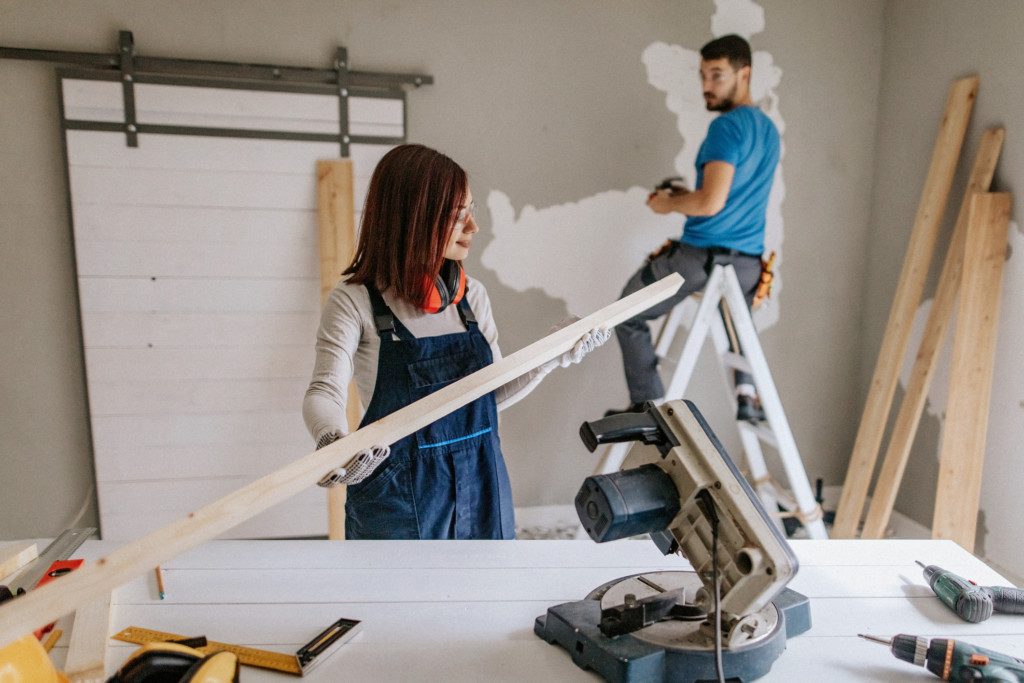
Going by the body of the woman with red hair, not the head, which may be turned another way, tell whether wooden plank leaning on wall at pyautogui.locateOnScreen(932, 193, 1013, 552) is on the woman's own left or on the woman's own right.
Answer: on the woman's own left

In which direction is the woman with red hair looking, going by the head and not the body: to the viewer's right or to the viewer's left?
to the viewer's right

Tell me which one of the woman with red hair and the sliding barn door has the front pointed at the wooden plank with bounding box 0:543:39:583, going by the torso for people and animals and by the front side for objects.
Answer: the sliding barn door

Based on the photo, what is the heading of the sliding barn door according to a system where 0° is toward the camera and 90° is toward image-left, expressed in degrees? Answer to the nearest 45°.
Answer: approximately 0°

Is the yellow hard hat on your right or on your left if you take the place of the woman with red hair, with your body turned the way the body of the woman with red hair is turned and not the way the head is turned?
on your right

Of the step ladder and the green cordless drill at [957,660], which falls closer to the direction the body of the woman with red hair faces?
the green cordless drill

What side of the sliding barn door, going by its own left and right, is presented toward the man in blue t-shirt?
left

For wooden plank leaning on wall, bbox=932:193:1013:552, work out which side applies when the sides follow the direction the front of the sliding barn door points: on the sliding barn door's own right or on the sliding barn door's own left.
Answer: on the sliding barn door's own left

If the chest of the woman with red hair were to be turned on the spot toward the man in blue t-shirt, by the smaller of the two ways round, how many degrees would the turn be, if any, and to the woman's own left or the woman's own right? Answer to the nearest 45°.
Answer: approximately 90° to the woman's own left

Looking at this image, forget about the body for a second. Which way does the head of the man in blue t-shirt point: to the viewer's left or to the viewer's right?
to the viewer's left

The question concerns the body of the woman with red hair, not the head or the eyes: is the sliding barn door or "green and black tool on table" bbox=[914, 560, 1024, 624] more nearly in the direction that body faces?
the green and black tool on table

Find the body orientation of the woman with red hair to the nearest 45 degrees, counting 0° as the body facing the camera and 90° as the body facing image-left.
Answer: approximately 315°
